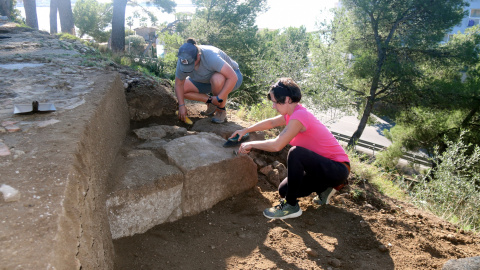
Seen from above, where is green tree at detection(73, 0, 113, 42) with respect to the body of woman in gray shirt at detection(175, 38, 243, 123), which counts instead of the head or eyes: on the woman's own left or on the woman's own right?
on the woman's own right

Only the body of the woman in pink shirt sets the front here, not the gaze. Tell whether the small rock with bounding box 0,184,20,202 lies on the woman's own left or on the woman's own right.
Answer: on the woman's own left

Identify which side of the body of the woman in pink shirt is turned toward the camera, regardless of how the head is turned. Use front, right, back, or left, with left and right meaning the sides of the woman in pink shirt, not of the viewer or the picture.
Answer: left

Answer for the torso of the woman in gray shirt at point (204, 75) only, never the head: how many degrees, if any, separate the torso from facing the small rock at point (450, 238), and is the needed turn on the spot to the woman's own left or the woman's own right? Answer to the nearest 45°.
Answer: approximately 90° to the woman's own left

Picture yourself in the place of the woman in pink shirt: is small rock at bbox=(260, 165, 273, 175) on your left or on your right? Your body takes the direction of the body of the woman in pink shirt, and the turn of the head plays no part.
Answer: on your right

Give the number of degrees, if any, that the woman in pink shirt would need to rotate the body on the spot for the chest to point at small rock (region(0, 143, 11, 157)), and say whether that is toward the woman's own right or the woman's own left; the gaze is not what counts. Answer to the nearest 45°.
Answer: approximately 45° to the woman's own left

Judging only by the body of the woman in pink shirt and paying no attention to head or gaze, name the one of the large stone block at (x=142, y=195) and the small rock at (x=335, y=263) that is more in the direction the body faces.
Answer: the large stone block

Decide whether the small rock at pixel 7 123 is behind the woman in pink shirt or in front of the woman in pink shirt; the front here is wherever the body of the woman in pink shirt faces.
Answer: in front

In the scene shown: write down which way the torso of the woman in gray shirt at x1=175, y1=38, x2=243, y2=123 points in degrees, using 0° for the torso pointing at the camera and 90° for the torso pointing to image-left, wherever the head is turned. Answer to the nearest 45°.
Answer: approximately 45°
